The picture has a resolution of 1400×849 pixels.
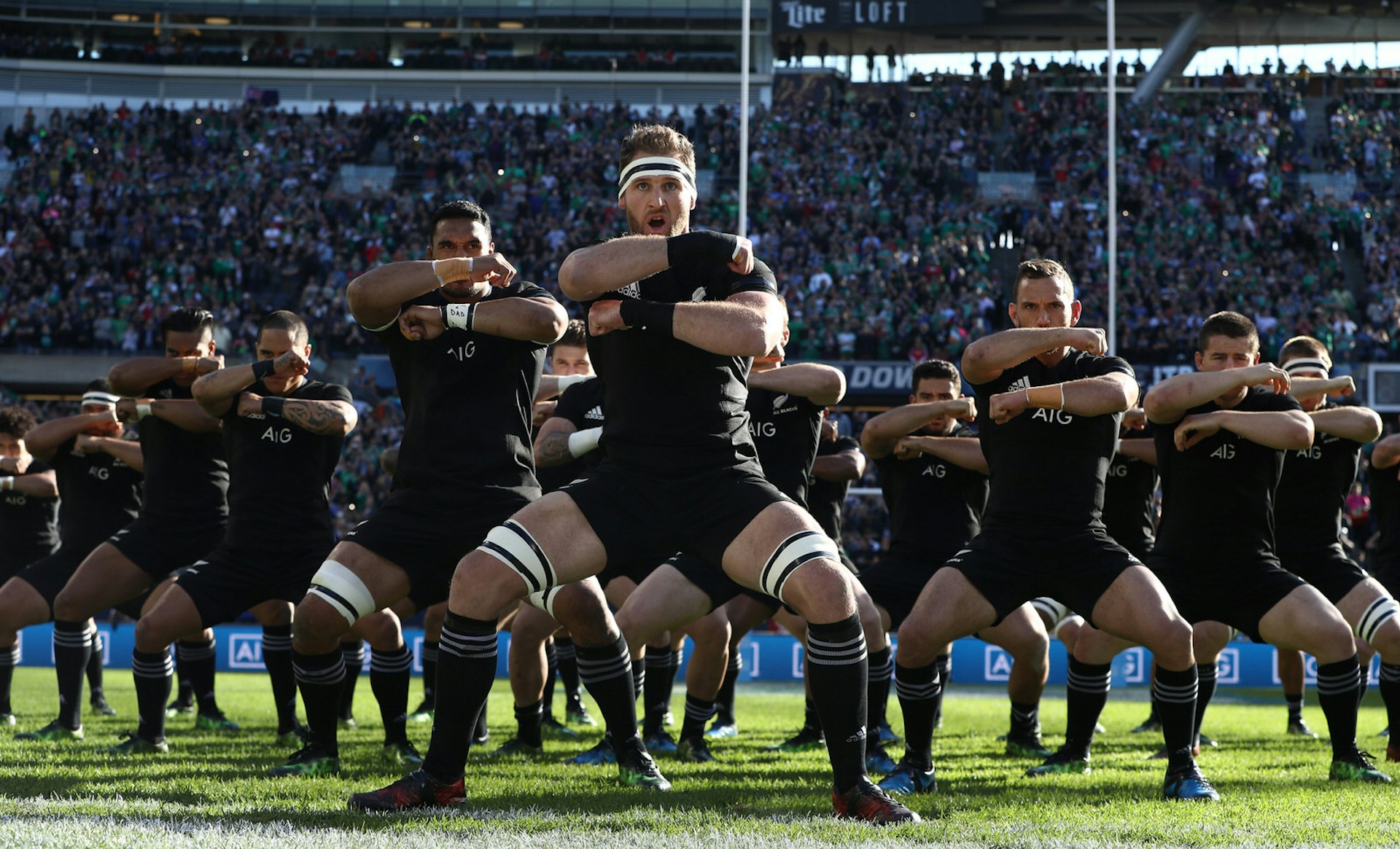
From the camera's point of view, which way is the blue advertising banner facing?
toward the camera
